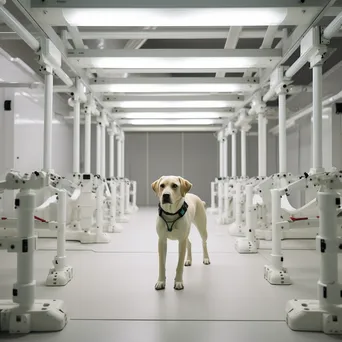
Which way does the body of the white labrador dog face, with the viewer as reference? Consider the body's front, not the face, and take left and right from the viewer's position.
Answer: facing the viewer and to the left of the viewer

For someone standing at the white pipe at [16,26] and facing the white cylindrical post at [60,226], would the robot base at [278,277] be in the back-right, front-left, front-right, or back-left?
front-right

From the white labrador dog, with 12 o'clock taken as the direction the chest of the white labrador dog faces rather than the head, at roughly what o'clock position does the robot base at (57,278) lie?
The robot base is roughly at 2 o'clock from the white labrador dog.

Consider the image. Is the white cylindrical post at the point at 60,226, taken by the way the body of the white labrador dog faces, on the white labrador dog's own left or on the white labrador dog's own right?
on the white labrador dog's own right

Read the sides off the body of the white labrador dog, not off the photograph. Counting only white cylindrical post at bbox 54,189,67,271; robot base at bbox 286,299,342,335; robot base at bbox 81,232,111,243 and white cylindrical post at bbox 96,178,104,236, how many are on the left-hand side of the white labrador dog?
1

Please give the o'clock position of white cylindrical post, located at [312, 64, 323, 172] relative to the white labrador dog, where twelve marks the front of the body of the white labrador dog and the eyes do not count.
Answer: The white cylindrical post is roughly at 9 o'clock from the white labrador dog.

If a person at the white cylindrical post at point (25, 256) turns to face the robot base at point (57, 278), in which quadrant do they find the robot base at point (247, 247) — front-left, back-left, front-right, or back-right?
front-right

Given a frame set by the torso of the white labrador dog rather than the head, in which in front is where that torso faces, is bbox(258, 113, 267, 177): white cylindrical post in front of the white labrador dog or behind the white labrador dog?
behind

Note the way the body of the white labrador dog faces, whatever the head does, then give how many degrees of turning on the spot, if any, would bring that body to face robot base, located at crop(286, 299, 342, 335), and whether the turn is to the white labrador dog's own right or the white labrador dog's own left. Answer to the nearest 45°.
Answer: approximately 90° to the white labrador dog's own left

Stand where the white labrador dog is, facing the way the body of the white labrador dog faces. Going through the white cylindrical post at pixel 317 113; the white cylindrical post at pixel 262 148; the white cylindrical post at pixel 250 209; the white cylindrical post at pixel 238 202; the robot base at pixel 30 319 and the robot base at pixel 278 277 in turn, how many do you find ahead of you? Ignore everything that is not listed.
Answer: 1

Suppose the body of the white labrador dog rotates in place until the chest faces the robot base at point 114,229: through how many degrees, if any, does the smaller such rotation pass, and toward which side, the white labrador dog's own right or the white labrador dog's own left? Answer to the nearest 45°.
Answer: approximately 135° to the white labrador dog's own right

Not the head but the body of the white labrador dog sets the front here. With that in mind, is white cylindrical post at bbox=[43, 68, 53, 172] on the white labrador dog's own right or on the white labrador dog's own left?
on the white labrador dog's own right
